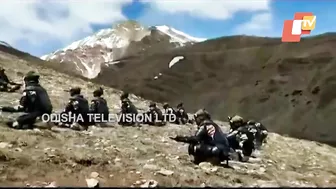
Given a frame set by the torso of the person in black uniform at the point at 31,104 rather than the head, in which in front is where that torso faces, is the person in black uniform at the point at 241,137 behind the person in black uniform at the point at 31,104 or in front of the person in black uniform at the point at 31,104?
behind

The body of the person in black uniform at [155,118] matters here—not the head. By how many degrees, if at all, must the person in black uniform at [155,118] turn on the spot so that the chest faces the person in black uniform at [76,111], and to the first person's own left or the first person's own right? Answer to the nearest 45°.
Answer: approximately 45° to the first person's own left

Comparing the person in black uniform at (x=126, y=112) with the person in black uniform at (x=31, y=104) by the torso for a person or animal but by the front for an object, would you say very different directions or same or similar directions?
same or similar directions

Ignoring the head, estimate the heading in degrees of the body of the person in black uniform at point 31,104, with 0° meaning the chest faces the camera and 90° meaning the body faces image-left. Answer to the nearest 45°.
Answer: approximately 90°
